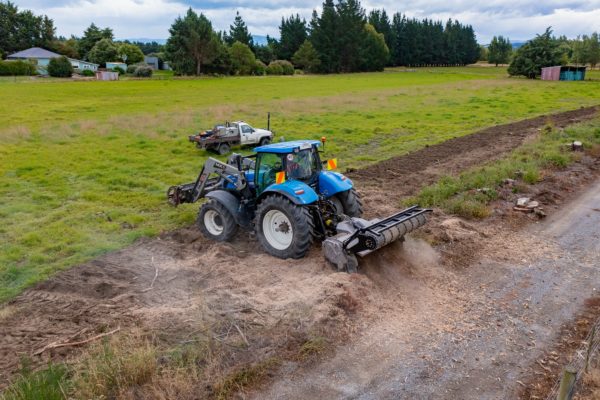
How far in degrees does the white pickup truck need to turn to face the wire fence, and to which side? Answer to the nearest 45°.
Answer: approximately 135° to its right

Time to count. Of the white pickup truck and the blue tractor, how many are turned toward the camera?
0

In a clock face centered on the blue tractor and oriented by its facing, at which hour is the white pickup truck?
The white pickup truck is roughly at 1 o'clock from the blue tractor.

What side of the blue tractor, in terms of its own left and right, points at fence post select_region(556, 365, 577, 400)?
back

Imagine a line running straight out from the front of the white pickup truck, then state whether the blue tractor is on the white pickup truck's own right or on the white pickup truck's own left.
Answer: on the white pickup truck's own right

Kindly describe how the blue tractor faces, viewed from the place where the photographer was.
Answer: facing away from the viewer and to the left of the viewer

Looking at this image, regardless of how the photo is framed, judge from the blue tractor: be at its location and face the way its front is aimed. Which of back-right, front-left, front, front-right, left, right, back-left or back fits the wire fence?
back

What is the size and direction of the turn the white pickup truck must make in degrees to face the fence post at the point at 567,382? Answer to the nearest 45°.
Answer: approximately 135° to its right
